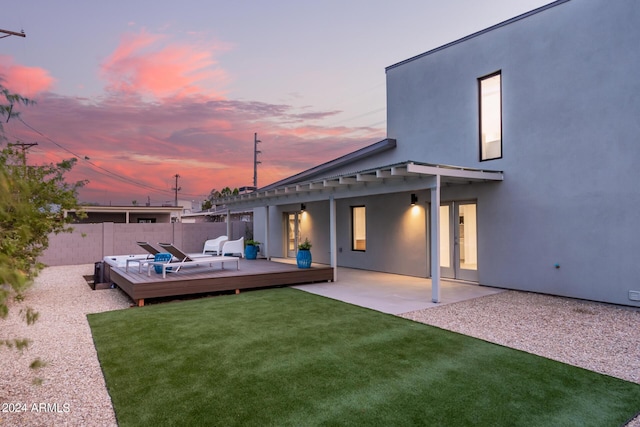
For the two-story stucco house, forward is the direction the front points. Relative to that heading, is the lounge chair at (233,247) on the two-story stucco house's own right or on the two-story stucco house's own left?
on the two-story stucco house's own right

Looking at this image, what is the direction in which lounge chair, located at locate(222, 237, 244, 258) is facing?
to the viewer's left

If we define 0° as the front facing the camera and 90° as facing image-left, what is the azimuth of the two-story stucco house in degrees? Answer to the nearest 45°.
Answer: approximately 45°

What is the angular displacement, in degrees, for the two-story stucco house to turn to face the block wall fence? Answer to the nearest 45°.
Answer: approximately 45° to its right

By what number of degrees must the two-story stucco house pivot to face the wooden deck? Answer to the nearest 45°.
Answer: approximately 45° to its right

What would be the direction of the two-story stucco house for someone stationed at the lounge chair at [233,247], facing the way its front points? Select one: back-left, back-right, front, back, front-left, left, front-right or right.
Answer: back-left

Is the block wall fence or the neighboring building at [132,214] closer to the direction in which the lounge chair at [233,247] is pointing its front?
the block wall fence
